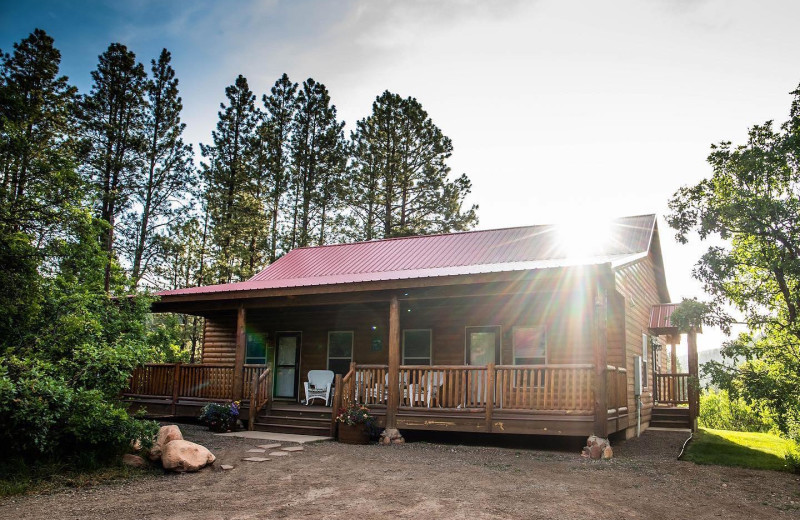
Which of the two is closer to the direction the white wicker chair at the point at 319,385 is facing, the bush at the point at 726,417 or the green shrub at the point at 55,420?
the green shrub

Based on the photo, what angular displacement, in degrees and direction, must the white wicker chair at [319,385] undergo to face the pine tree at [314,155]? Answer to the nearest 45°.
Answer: approximately 180°

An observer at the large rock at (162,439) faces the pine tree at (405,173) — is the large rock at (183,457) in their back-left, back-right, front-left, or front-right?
back-right

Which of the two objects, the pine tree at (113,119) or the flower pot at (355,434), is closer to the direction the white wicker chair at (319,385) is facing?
the flower pot

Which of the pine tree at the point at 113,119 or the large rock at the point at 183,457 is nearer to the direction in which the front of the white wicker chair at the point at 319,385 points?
the large rock

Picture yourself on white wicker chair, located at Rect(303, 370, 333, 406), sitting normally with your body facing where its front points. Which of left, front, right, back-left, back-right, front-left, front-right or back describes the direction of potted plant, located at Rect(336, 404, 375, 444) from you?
front

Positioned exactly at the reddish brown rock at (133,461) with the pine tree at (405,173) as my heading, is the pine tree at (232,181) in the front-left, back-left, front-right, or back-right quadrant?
front-left

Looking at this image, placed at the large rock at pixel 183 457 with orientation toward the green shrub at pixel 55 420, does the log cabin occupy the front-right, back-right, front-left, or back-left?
back-right

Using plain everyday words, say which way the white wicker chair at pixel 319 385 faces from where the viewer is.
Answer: facing the viewer

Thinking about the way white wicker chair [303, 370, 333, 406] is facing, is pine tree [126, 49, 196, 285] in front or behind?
behind

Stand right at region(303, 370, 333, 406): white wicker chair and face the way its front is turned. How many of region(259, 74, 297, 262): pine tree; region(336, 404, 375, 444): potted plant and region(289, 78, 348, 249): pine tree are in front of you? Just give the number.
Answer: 1

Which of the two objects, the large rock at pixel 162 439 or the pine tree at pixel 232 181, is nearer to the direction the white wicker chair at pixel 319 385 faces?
the large rock

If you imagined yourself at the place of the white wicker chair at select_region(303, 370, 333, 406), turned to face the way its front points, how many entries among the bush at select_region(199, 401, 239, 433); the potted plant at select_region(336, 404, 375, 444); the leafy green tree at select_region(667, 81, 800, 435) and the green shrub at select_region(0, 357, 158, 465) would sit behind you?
0

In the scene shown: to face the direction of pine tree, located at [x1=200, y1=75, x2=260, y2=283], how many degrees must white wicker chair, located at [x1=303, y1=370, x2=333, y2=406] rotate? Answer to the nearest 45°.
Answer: approximately 180°

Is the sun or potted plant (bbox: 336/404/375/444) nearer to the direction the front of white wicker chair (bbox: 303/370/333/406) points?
the potted plant
